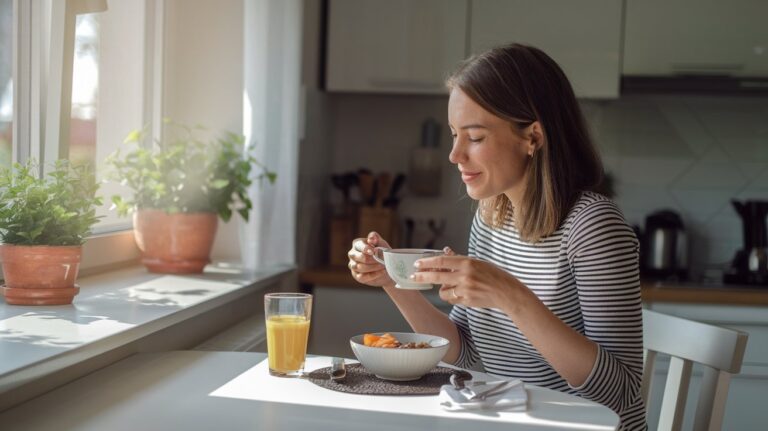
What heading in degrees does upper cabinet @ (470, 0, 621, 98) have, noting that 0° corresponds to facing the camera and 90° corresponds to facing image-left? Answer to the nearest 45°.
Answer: approximately 0°

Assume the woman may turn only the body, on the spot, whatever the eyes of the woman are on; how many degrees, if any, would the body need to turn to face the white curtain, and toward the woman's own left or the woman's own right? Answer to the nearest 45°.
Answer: approximately 90° to the woman's own right

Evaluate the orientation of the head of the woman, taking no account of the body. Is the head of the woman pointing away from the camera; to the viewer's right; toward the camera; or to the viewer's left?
to the viewer's left

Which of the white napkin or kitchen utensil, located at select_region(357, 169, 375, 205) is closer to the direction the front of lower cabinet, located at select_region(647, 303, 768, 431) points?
the white napkin

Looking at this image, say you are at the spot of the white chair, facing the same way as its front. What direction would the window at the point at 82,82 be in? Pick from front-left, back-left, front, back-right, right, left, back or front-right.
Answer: front-right

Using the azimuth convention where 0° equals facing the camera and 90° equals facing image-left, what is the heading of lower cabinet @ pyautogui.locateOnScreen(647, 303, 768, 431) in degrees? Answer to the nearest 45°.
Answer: approximately 0°

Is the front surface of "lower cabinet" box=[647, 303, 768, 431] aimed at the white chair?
yes

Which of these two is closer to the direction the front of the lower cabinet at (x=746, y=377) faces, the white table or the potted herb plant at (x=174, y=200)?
the white table
